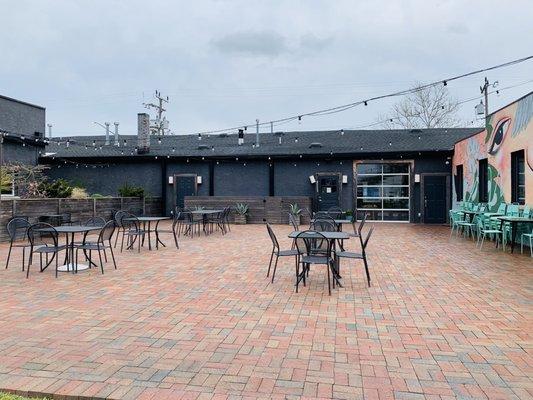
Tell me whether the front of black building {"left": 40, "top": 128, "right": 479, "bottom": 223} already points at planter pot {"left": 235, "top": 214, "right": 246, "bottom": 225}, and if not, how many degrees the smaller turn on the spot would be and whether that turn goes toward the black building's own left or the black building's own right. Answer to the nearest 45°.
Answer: approximately 45° to the black building's own right

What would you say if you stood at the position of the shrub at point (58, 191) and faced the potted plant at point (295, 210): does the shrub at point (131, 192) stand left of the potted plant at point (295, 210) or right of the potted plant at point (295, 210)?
left

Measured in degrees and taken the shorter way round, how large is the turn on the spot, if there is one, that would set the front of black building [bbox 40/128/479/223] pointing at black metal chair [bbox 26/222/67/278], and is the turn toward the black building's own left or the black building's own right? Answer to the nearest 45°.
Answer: approximately 45° to the black building's own right

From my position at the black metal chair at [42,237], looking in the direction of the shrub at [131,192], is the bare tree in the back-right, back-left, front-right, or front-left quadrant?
front-right

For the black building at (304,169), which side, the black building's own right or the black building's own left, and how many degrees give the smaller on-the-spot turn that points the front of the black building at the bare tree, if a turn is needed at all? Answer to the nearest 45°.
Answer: approximately 135° to the black building's own left

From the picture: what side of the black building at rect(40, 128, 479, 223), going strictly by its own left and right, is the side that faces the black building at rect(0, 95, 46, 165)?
right

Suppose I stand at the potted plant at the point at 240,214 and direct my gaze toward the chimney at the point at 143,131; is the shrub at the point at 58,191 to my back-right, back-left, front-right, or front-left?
front-left

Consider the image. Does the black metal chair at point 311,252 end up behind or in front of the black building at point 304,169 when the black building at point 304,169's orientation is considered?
in front

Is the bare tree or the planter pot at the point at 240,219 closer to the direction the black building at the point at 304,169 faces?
the planter pot

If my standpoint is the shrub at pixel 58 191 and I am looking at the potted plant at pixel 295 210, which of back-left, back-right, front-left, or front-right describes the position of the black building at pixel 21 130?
back-left

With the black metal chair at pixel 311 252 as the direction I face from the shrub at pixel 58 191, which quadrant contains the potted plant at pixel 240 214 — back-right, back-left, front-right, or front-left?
front-left

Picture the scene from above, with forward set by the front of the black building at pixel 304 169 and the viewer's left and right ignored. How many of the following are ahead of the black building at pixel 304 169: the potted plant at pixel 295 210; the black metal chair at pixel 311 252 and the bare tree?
2

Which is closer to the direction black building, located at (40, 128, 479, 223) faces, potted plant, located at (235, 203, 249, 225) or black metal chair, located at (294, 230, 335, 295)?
the black metal chair

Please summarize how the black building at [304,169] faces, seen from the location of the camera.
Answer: facing the viewer

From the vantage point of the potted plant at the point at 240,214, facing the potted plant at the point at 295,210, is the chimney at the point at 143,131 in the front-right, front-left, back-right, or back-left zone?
back-left
